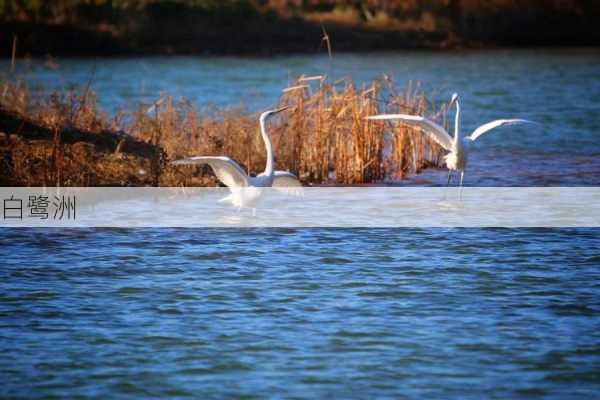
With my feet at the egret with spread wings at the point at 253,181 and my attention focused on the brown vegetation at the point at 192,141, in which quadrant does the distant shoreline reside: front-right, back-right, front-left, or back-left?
front-right

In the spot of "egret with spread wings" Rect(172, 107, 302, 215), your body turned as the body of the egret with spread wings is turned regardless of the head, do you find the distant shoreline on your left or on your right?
on your left

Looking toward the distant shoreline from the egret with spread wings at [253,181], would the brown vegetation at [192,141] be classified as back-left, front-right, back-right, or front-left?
front-left

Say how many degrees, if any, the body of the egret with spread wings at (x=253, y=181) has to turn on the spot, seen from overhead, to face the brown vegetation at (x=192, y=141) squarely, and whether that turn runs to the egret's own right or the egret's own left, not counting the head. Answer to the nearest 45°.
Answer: approximately 135° to the egret's own left
